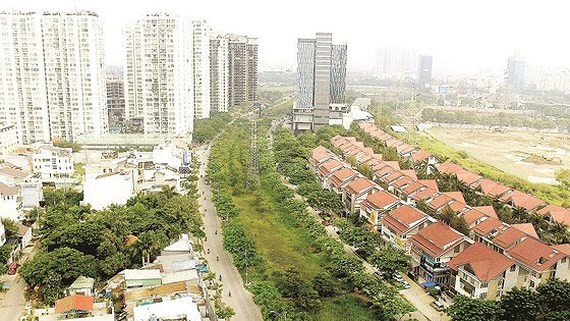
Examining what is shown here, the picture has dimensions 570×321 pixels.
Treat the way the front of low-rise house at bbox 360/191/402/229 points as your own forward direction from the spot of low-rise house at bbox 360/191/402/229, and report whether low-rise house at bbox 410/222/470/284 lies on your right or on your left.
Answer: on your left

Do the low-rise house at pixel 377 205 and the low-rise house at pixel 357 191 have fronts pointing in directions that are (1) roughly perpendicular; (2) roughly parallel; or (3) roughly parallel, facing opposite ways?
roughly parallel

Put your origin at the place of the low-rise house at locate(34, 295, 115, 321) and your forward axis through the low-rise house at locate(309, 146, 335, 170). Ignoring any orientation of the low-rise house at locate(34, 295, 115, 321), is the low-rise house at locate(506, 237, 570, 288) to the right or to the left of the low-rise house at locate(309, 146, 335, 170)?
right

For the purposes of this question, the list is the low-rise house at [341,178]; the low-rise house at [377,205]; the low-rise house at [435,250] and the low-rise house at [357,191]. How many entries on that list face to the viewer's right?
0

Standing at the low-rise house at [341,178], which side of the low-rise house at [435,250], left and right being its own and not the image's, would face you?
right

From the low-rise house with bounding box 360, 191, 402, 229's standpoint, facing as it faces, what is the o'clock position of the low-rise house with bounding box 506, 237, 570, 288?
the low-rise house with bounding box 506, 237, 570, 288 is roughly at 9 o'clock from the low-rise house with bounding box 360, 191, 402, 229.

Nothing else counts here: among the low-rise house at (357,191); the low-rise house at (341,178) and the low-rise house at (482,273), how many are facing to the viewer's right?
0

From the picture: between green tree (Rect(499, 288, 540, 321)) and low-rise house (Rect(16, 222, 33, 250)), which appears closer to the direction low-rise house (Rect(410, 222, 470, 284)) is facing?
the low-rise house

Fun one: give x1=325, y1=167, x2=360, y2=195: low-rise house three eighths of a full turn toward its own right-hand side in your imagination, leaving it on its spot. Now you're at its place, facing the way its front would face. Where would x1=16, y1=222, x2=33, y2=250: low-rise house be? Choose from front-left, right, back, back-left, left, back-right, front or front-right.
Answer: back-left

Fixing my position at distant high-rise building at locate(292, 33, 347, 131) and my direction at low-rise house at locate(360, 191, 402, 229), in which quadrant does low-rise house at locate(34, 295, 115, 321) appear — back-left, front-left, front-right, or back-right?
front-right

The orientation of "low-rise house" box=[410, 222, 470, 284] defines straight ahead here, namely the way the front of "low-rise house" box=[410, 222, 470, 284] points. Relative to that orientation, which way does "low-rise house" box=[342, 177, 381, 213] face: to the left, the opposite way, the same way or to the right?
the same way

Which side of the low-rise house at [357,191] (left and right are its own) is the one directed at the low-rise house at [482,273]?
left

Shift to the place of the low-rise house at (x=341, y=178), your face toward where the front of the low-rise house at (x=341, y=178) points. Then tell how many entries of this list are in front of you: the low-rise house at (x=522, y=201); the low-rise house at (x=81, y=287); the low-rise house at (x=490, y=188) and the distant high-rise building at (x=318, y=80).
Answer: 1

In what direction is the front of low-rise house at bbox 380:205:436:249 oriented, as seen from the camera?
facing the viewer and to the left of the viewer

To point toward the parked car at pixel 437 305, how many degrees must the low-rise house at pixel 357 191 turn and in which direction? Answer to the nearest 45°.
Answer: approximately 45° to its left

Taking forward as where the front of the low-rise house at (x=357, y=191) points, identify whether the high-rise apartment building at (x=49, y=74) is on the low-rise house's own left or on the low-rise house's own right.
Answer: on the low-rise house's own right

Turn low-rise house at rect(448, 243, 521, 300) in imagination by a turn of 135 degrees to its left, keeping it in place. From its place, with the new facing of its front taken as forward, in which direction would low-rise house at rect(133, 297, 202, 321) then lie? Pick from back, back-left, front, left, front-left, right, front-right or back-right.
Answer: back-right

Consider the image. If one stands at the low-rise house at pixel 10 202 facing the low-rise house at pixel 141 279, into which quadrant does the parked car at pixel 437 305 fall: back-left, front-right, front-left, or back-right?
front-left

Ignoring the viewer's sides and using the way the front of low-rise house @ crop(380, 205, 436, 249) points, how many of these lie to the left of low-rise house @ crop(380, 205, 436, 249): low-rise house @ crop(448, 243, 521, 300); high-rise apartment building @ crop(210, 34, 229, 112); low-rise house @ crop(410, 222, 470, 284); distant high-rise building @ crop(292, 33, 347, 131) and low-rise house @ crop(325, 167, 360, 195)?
2

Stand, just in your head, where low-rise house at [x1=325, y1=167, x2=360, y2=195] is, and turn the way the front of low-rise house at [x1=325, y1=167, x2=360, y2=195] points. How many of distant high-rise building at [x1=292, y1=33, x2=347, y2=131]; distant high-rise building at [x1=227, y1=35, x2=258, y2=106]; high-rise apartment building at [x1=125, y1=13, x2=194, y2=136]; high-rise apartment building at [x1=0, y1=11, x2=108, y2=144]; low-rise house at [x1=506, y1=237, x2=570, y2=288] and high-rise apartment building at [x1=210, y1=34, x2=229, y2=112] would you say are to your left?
1

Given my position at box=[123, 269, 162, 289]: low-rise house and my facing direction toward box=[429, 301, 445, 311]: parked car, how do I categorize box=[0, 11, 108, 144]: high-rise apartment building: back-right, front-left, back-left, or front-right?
back-left

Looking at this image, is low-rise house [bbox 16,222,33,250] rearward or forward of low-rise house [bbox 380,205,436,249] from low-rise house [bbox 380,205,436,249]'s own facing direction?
forward

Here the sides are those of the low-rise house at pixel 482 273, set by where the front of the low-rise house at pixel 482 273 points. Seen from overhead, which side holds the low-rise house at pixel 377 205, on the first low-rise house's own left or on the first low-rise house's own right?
on the first low-rise house's own right
